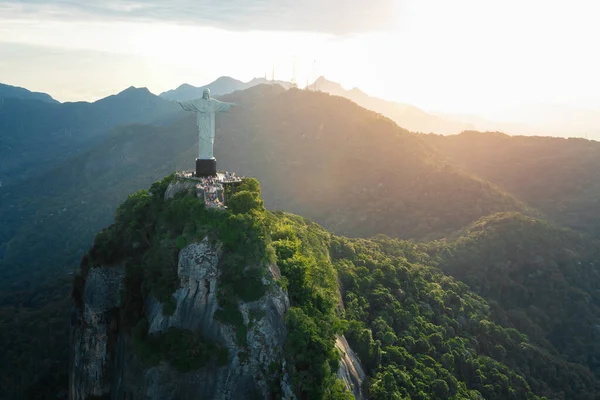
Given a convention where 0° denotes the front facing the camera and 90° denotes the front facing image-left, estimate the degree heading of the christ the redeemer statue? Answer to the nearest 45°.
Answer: approximately 0°
